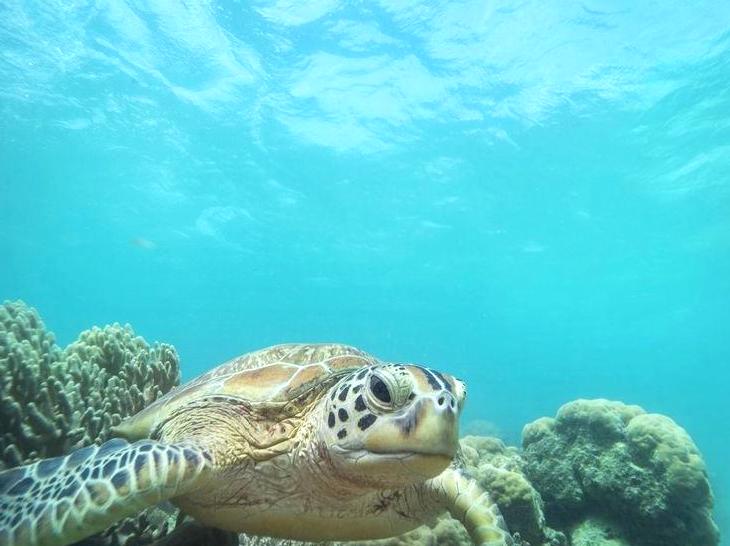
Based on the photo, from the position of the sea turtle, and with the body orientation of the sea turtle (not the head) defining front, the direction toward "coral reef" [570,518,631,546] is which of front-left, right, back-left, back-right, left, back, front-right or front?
left

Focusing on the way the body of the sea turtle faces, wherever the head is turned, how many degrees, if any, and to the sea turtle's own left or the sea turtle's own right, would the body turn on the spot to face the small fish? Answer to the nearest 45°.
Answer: approximately 135° to the sea turtle's own left

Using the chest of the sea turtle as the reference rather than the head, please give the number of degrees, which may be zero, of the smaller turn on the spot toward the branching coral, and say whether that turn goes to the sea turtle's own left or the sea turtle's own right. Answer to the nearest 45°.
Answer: approximately 180°

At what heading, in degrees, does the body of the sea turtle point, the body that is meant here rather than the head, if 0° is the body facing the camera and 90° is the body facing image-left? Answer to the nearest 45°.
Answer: approximately 315°

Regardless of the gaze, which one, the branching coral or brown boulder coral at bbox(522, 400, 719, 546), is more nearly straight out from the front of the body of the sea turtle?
the brown boulder coral

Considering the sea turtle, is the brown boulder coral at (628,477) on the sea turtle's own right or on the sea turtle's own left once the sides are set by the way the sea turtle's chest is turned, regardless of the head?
on the sea turtle's own left
